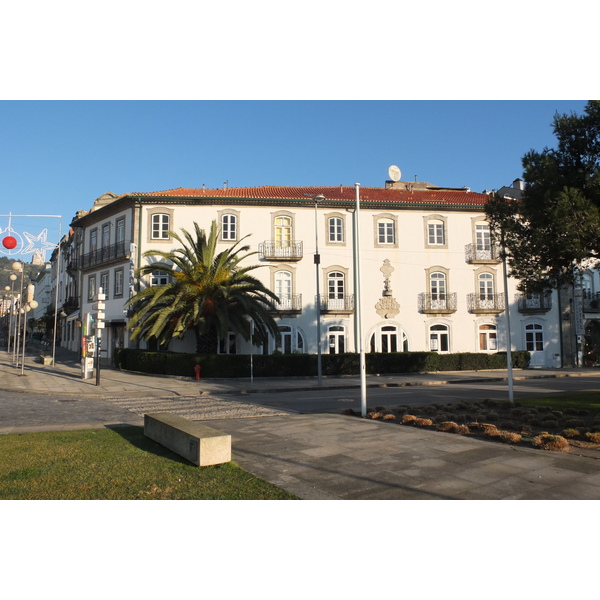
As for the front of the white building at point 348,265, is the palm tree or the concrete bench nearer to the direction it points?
the concrete bench

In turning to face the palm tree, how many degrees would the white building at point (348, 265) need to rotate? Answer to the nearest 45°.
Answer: approximately 45° to its right

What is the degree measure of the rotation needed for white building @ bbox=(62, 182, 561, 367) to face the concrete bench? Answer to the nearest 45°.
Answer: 0° — it already faces it

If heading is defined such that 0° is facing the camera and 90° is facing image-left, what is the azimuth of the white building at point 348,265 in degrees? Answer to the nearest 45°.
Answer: approximately 0°

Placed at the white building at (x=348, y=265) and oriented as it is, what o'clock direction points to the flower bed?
The flower bed is roughly at 12 o'clock from the white building.

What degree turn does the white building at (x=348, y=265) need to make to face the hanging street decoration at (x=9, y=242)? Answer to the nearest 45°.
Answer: approximately 45° to its right
